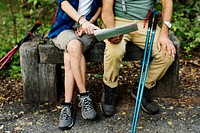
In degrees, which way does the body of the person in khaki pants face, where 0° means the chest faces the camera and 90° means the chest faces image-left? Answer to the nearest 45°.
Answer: approximately 0°
